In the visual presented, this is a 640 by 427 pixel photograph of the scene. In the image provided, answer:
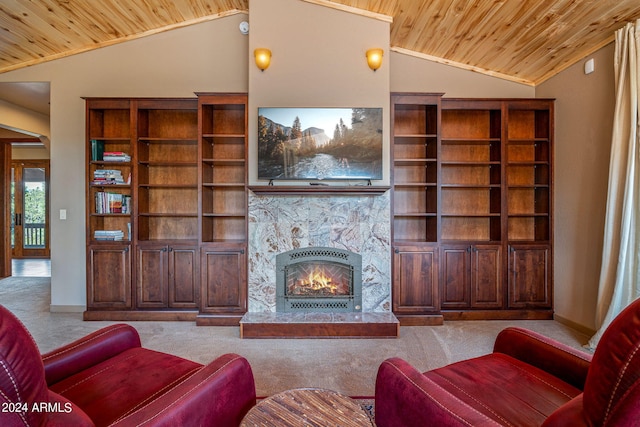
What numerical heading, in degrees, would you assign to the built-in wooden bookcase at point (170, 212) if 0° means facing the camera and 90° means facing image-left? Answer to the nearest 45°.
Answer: approximately 0°

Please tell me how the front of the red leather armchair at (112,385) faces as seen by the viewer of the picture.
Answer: facing away from the viewer and to the right of the viewer

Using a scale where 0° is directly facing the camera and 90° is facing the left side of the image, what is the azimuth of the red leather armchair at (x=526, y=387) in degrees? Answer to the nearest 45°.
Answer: approximately 135°

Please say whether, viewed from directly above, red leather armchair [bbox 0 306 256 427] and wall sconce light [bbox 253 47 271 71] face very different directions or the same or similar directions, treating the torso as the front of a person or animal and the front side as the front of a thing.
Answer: very different directions

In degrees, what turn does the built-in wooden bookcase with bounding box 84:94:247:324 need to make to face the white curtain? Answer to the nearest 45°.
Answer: approximately 45° to its left

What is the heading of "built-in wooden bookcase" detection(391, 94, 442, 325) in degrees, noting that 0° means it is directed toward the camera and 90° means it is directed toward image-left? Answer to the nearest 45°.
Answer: approximately 0°

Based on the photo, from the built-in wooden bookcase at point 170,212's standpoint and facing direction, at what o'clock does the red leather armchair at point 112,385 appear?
The red leather armchair is roughly at 12 o'clock from the built-in wooden bookcase.

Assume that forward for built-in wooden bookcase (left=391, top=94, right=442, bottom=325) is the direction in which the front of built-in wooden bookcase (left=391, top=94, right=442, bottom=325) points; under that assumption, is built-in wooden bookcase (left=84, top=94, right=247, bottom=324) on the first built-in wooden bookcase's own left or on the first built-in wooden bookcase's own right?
on the first built-in wooden bookcase's own right

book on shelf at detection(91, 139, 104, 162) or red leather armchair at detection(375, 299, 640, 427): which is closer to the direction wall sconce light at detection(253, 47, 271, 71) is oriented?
the red leather armchair

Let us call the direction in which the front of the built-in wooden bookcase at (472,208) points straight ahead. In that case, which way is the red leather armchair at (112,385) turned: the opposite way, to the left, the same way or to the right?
the opposite way
